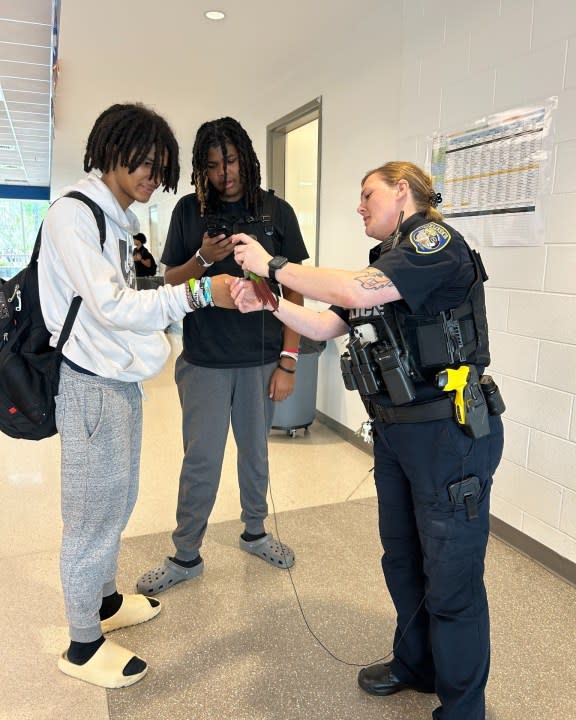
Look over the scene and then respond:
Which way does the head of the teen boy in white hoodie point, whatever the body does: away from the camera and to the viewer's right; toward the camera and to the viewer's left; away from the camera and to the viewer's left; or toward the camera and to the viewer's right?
toward the camera and to the viewer's right

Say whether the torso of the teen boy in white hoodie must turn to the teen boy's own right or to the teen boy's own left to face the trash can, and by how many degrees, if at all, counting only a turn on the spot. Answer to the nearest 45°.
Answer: approximately 45° to the teen boy's own left

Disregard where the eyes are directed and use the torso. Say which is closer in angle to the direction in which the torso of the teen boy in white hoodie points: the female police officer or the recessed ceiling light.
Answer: the female police officer

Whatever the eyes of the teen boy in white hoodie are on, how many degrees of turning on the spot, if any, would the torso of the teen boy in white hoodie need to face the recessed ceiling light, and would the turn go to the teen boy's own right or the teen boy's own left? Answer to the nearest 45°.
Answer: approximately 90° to the teen boy's own left

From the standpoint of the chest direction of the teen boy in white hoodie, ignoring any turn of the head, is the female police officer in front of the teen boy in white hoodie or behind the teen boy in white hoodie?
in front

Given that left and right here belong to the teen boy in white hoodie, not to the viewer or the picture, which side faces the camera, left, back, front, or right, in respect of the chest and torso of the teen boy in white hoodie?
right

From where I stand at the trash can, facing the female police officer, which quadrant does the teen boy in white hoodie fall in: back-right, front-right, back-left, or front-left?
front-right

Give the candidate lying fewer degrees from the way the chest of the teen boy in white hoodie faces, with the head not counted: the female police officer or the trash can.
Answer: the female police officer

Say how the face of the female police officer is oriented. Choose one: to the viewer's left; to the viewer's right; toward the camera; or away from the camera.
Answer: to the viewer's left
